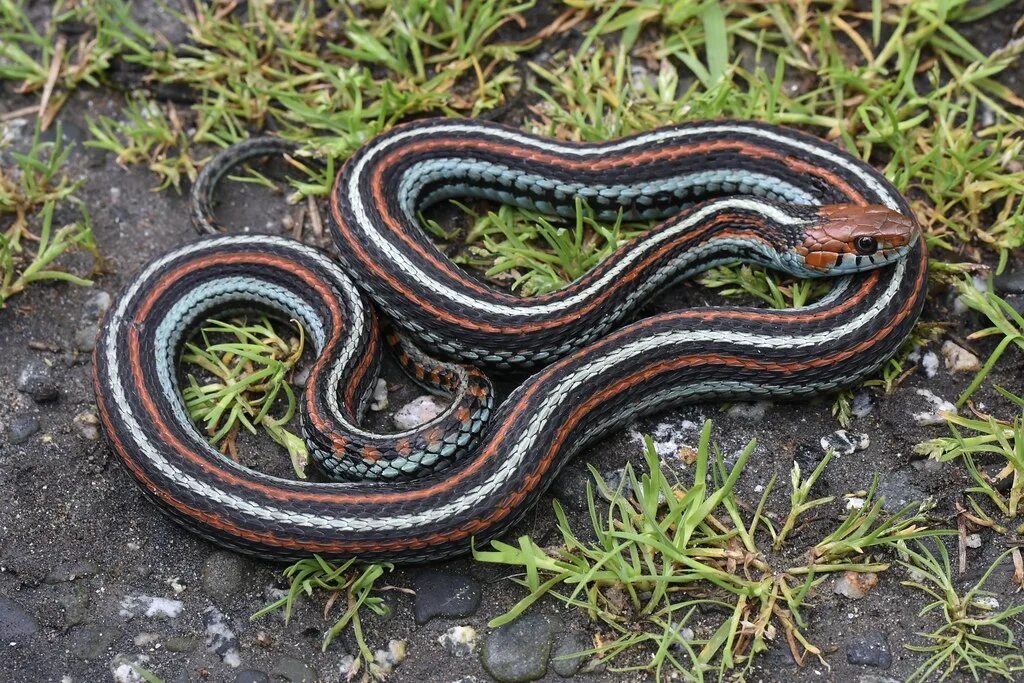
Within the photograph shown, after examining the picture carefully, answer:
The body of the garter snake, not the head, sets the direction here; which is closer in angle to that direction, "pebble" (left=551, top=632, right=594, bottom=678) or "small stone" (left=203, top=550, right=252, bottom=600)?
the pebble

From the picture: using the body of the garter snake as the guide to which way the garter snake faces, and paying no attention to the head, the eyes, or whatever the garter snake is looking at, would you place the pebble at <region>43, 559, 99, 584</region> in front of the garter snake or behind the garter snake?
behind

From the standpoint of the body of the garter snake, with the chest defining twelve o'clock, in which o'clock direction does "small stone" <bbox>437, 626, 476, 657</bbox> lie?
The small stone is roughly at 3 o'clock from the garter snake.

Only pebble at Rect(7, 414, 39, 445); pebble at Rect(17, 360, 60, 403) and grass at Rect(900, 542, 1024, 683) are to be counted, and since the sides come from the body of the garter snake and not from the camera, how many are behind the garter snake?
2

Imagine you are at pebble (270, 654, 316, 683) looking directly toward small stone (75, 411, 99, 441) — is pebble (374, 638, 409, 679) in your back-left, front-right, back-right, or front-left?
back-right

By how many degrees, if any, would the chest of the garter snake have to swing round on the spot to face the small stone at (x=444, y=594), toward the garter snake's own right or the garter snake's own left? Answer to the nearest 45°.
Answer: approximately 90° to the garter snake's own right

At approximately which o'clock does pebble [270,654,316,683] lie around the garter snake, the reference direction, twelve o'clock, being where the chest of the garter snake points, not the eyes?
The pebble is roughly at 4 o'clock from the garter snake.

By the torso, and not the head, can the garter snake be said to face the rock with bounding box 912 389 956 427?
yes

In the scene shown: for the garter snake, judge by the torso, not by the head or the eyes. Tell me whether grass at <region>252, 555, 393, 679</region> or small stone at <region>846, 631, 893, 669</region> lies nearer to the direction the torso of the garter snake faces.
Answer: the small stone

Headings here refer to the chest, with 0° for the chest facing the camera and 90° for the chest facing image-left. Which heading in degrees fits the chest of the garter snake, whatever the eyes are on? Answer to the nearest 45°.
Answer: approximately 270°

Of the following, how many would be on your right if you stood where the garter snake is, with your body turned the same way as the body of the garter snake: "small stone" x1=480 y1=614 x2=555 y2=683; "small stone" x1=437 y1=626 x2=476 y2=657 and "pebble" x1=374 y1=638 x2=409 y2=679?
3

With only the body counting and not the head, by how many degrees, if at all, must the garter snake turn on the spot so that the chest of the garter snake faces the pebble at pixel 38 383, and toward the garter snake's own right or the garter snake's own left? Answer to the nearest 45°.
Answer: approximately 180°

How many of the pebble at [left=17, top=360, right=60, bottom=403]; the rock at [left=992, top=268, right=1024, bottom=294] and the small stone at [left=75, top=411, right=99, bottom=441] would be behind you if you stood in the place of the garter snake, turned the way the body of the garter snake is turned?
2
